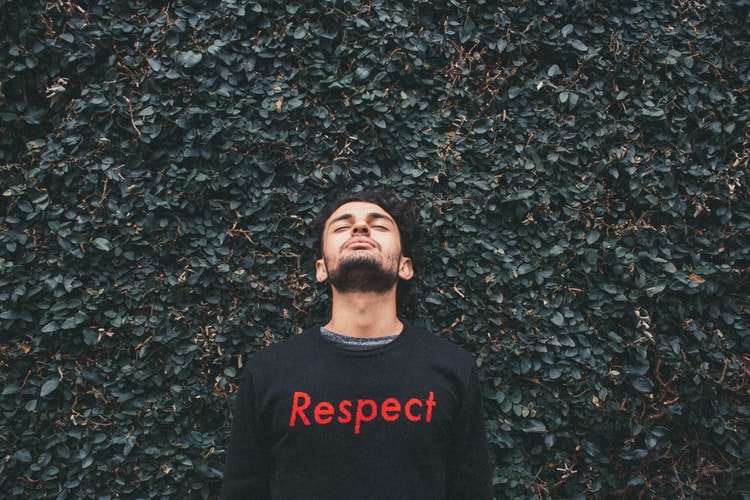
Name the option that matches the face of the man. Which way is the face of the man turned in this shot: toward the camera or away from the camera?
toward the camera

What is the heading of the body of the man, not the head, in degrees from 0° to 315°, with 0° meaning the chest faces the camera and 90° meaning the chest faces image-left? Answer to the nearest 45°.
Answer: approximately 0°
